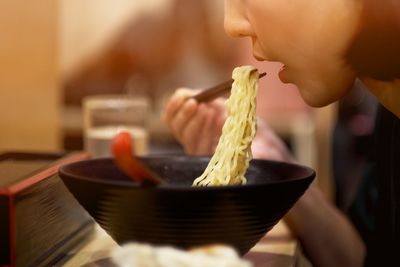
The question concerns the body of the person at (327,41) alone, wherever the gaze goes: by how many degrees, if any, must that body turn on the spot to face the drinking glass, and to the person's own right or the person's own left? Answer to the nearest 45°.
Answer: approximately 45° to the person's own right

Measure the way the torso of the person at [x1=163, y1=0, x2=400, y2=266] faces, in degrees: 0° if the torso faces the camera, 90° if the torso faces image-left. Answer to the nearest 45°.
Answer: approximately 90°
